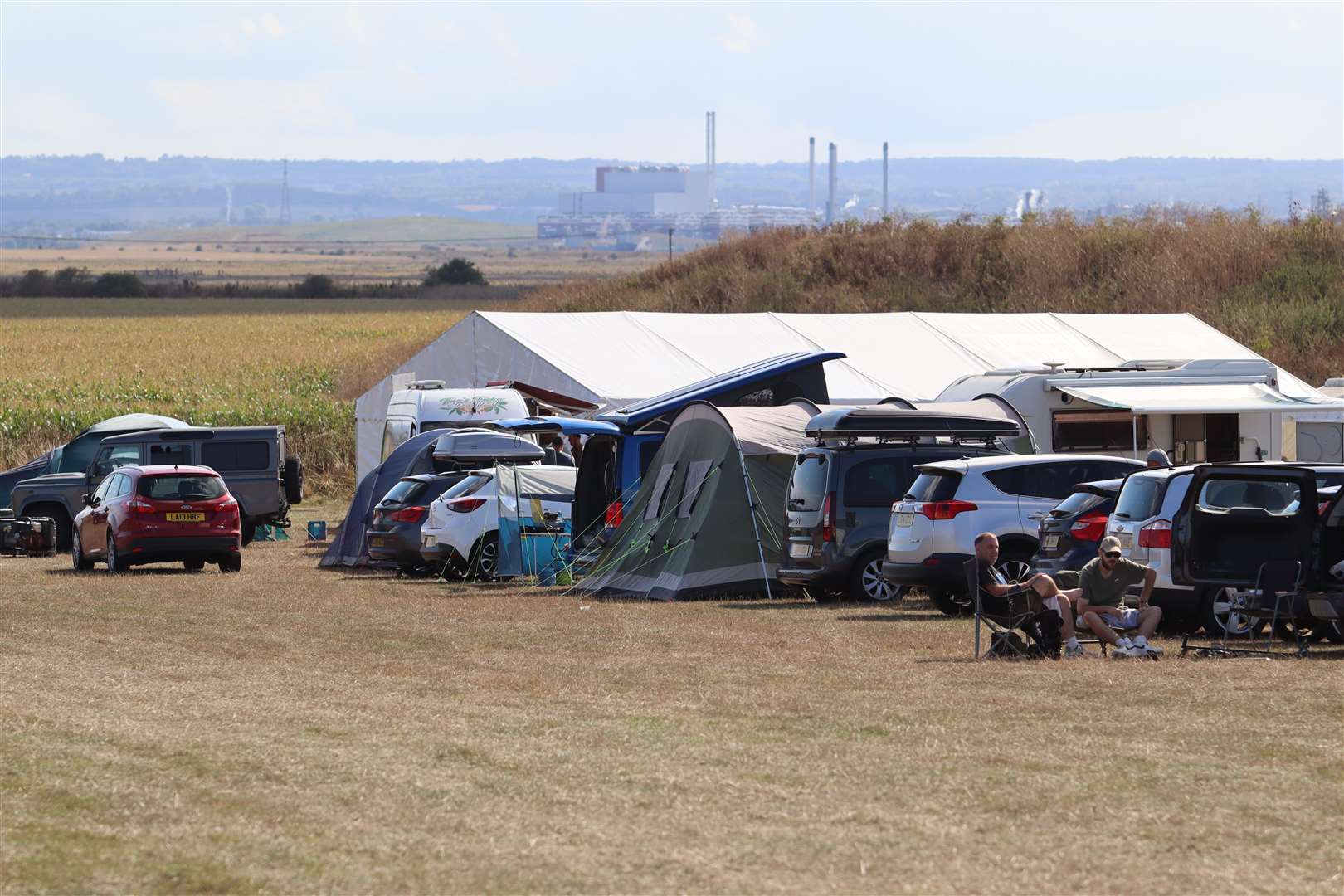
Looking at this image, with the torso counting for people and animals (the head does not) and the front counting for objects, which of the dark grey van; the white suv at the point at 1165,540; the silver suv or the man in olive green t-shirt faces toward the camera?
the man in olive green t-shirt

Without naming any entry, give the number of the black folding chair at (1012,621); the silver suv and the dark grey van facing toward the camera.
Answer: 0

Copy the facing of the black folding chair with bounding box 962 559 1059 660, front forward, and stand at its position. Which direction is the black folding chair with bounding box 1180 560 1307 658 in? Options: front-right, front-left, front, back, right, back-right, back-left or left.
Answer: front

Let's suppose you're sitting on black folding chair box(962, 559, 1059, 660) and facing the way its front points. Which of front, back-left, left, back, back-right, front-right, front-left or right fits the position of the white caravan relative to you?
left

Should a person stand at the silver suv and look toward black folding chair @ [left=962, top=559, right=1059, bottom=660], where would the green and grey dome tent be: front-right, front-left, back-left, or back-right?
back-right

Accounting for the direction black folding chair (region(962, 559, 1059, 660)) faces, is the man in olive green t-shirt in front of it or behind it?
in front

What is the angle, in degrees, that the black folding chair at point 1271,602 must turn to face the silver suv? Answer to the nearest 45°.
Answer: approximately 90° to its right

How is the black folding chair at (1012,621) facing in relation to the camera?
to the viewer's right

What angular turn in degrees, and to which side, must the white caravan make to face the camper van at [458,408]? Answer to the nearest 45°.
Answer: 0° — it already faces it

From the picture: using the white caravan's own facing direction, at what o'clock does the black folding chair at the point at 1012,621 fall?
The black folding chair is roughly at 9 o'clock from the white caravan.

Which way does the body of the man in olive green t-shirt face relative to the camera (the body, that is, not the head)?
toward the camera

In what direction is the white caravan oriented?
to the viewer's left

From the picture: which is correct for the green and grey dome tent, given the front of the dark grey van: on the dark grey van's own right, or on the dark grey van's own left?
on the dark grey van's own left

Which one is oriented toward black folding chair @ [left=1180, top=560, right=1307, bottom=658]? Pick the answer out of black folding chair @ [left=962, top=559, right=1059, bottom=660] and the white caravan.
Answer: black folding chair @ [left=962, top=559, right=1059, bottom=660]

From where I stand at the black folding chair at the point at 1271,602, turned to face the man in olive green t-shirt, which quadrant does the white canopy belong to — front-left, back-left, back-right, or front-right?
front-right

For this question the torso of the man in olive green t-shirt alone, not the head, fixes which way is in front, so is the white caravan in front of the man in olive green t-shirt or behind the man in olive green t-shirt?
behind

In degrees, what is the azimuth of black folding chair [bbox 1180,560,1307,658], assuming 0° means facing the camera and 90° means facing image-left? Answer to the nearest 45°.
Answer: approximately 45°

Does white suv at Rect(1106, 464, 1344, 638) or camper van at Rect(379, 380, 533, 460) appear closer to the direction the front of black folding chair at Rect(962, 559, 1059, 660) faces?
the white suv

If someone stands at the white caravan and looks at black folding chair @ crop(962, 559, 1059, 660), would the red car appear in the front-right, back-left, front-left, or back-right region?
front-right

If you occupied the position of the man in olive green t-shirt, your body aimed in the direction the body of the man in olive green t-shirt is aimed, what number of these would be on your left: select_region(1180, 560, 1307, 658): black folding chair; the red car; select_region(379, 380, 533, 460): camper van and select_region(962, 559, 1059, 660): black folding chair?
1
